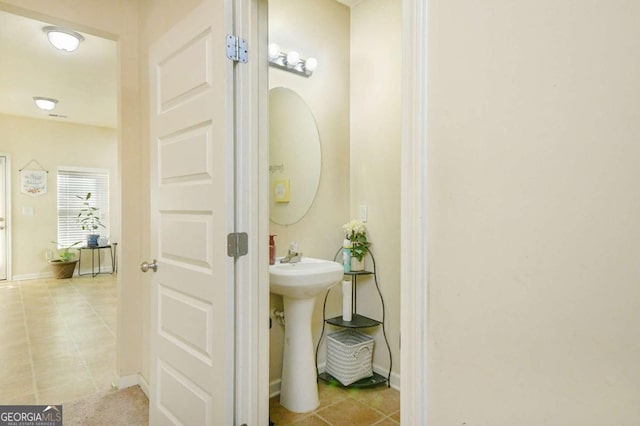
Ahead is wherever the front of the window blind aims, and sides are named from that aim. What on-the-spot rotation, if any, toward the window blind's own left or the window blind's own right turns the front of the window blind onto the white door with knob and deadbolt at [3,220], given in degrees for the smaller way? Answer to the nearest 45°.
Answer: approximately 90° to the window blind's own right

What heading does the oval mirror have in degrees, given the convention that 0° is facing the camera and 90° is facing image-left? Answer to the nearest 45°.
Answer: approximately 315°

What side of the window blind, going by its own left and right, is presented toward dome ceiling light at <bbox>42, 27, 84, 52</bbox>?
front

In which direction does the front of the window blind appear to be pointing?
toward the camera

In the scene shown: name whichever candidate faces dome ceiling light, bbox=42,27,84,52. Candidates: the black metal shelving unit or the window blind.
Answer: the window blind

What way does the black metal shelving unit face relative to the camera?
toward the camera

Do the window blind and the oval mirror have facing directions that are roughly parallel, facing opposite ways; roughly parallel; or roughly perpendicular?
roughly parallel

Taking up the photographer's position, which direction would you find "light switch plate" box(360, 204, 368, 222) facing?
facing the viewer and to the left of the viewer

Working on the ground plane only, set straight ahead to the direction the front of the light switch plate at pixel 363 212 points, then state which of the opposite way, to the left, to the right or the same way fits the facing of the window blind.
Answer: to the left

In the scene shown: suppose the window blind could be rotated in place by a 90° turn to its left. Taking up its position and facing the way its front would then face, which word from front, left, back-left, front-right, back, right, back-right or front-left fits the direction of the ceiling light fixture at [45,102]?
right

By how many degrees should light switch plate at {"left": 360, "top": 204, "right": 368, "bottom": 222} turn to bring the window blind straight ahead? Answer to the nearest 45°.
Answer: approximately 90° to its right

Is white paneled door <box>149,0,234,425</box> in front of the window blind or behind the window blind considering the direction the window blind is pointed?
in front

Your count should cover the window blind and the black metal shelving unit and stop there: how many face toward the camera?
2

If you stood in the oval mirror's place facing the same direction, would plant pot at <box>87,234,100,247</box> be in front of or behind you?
behind

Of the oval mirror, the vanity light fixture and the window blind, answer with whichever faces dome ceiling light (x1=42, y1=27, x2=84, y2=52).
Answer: the window blind
